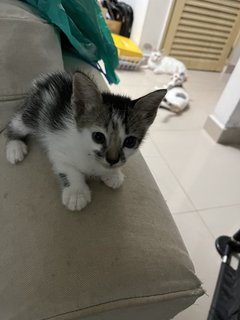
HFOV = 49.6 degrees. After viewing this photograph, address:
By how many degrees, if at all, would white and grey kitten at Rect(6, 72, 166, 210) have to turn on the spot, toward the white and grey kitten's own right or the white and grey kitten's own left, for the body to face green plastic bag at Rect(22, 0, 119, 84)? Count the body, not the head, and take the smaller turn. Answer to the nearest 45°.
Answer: approximately 135° to the white and grey kitten's own left

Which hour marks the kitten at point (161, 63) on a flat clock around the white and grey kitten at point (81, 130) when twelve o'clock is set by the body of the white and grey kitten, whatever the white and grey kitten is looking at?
The kitten is roughly at 8 o'clock from the white and grey kitten.

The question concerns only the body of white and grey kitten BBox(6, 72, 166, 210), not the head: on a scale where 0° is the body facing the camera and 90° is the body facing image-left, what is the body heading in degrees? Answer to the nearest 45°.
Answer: approximately 315°

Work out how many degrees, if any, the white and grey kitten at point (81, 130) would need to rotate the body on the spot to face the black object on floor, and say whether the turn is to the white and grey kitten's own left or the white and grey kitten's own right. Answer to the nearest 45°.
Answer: approximately 45° to the white and grey kitten's own left
